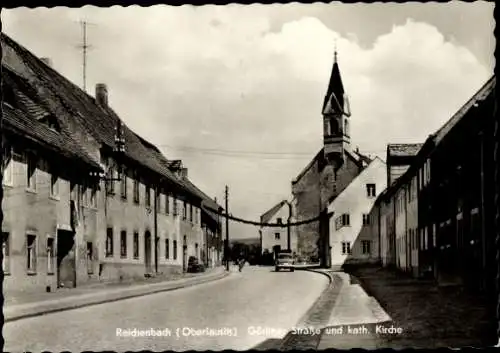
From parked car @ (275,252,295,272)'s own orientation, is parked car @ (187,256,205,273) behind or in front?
in front
